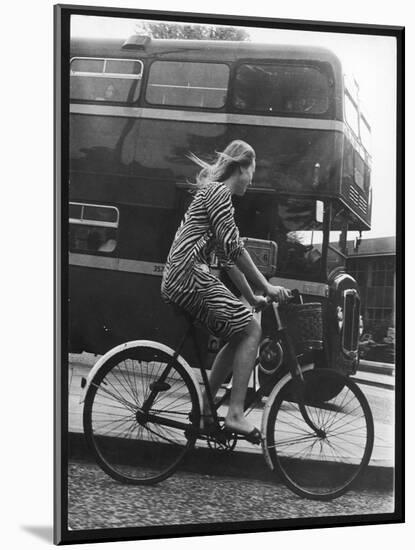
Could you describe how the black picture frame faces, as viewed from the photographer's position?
facing the viewer and to the right of the viewer
